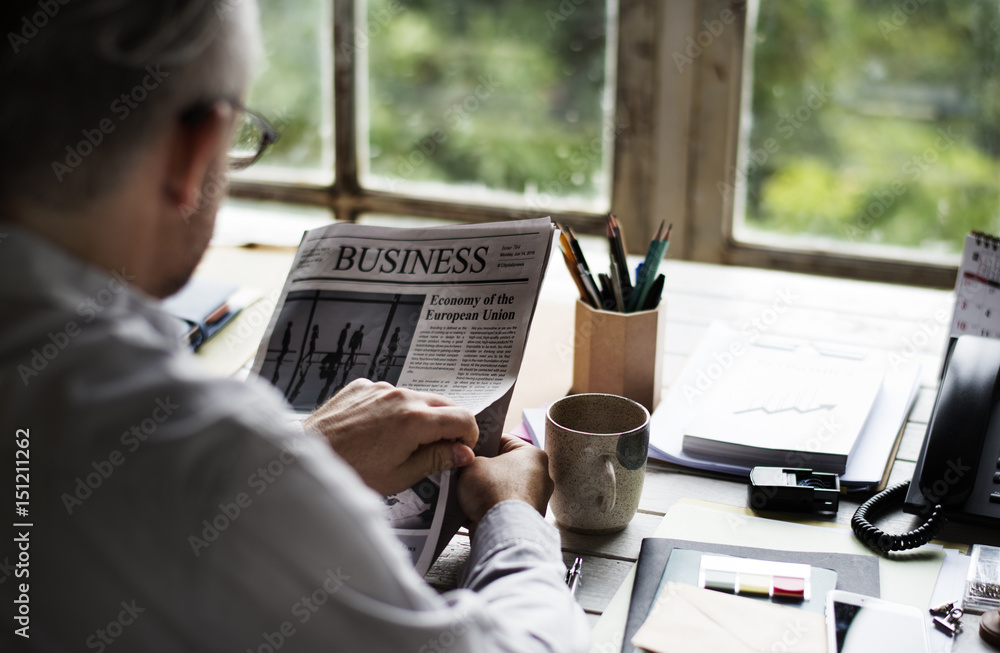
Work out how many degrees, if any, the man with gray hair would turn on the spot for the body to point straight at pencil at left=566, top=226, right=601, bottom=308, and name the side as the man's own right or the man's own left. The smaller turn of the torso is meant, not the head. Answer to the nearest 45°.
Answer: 0° — they already face it

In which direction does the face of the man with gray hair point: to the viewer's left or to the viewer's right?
to the viewer's right

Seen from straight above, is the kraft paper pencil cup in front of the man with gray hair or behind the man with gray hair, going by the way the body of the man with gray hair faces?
in front

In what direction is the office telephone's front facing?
toward the camera

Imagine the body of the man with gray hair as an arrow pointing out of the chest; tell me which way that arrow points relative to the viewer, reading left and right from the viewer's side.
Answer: facing away from the viewer and to the right of the viewer
